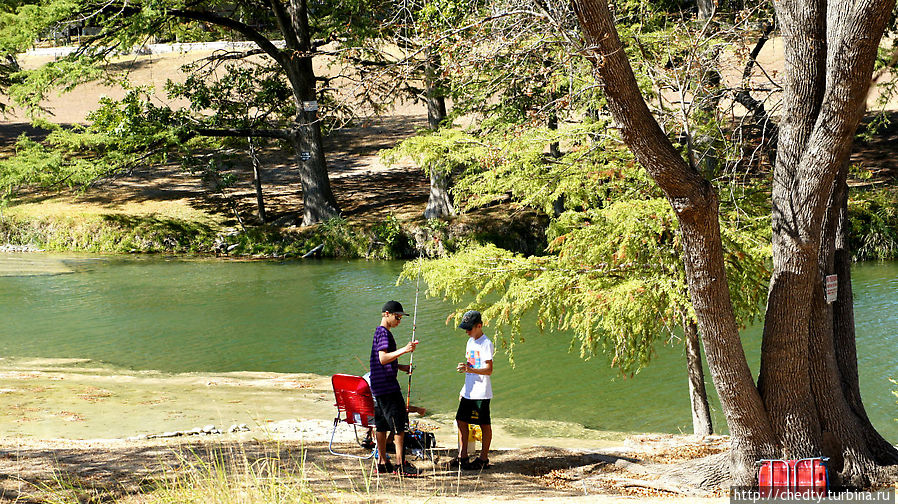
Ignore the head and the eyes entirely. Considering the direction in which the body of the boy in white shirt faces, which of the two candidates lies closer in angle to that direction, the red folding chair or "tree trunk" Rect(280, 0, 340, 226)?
the red folding chair

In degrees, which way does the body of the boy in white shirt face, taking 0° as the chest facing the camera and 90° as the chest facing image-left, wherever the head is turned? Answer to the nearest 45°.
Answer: approximately 45°

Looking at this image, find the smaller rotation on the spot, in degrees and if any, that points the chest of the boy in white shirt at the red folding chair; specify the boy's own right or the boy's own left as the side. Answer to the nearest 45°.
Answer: approximately 45° to the boy's own right

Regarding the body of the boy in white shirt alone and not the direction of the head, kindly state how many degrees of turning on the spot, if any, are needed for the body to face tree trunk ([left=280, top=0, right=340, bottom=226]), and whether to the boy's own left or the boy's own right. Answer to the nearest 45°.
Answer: approximately 135° to the boy's own right

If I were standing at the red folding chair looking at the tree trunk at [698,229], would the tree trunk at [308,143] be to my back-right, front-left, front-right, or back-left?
back-left

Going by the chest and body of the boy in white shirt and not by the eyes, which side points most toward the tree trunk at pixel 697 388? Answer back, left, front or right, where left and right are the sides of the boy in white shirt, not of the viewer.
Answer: back

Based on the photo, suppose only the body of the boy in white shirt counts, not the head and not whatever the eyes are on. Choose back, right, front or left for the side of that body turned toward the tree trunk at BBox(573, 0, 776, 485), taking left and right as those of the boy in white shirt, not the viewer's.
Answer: left

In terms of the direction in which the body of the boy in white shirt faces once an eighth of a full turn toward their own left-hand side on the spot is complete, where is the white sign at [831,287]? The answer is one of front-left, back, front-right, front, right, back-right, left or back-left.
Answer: left

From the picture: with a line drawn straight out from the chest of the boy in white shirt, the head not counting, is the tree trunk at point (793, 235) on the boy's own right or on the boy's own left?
on the boy's own left
